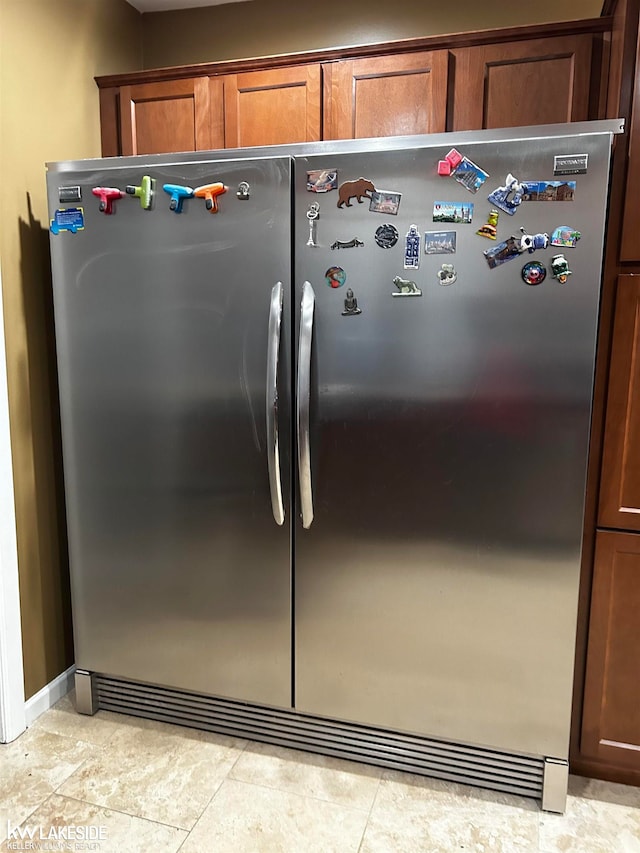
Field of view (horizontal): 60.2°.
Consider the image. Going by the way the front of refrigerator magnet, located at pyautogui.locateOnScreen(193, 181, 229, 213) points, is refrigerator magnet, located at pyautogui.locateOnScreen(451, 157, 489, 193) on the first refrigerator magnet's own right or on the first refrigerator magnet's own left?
on the first refrigerator magnet's own left

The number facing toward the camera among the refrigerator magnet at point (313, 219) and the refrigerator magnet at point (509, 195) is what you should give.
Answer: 2

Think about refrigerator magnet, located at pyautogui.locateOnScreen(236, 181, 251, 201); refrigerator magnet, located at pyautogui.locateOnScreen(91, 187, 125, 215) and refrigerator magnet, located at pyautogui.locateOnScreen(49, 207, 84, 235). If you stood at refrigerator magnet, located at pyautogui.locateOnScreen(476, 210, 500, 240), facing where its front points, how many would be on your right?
3

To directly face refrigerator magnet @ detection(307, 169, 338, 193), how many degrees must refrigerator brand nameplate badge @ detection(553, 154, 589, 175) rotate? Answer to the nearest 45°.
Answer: approximately 90° to its right

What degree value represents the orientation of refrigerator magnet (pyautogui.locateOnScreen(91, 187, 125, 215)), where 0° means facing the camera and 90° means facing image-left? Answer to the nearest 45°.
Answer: approximately 0°

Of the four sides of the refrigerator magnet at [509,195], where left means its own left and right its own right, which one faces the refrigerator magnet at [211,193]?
right
